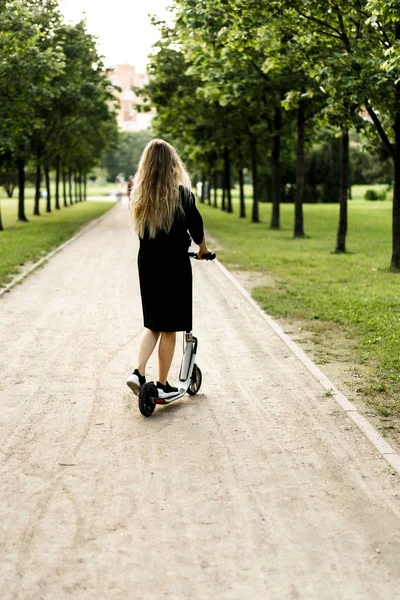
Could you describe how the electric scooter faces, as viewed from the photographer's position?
facing away from the viewer and to the right of the viewer

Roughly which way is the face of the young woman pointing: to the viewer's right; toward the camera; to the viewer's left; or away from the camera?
away from the camera
